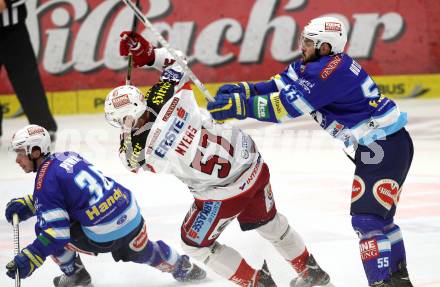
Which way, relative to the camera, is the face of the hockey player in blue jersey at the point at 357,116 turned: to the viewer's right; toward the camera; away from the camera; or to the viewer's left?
to the viewer's left

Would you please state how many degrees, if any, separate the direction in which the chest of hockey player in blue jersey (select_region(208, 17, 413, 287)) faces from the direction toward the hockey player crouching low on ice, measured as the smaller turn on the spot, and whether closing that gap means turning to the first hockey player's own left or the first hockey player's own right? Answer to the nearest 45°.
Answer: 0° — they already face them

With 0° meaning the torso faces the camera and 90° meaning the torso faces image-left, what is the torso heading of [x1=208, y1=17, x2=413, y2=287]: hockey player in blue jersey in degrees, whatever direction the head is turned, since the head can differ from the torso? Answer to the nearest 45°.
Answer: approximately 90°
